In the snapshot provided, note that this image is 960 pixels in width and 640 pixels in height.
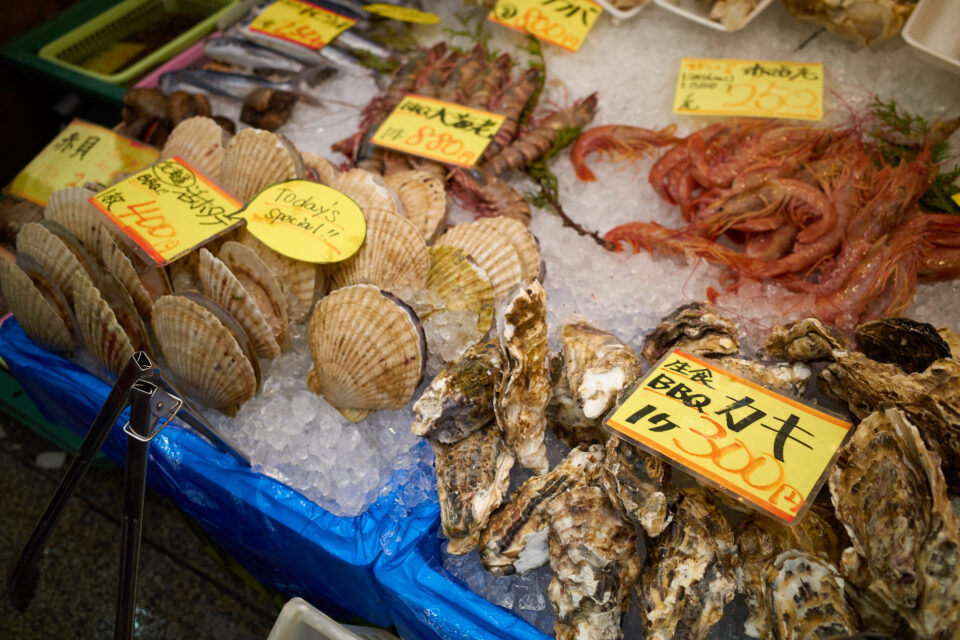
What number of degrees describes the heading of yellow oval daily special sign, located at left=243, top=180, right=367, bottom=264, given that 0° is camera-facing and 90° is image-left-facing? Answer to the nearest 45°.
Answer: approximately 0°

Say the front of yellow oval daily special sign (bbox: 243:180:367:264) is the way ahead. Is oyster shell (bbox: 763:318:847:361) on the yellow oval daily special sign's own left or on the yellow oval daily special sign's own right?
on the yellow oval daily special sign's own left

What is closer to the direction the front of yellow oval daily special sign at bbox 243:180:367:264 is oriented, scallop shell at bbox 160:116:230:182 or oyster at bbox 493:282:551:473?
the oyster

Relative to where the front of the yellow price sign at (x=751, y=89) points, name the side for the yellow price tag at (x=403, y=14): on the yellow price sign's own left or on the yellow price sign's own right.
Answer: on the yellow price sign's own right

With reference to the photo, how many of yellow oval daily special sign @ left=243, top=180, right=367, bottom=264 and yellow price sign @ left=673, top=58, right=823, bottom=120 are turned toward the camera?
2

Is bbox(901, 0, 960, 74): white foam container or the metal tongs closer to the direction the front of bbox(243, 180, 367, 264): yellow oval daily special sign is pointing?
the metal tongs

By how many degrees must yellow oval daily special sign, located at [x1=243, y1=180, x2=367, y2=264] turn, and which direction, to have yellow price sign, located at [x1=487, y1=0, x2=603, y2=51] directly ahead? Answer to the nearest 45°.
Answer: approximately 135° to its left

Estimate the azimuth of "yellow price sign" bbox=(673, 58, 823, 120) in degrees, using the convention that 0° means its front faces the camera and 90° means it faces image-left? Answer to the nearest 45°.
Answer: approximately 0°

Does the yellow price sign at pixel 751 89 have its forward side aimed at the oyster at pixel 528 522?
yes
